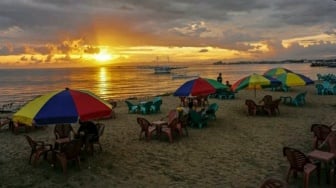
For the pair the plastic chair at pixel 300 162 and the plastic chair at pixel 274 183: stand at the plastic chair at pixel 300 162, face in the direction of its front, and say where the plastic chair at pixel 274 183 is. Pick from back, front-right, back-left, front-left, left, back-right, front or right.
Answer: back-right

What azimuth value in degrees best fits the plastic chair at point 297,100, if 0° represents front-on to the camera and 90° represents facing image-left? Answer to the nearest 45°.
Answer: approximately 90°

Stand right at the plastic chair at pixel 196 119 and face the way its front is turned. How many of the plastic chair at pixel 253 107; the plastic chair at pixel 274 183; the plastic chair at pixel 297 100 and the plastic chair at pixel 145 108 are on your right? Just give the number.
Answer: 1

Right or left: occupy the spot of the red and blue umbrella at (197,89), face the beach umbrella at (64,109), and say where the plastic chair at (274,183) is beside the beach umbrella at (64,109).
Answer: left

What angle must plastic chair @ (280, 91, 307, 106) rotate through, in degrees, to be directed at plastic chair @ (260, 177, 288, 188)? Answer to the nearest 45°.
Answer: approximately 90° to its left
